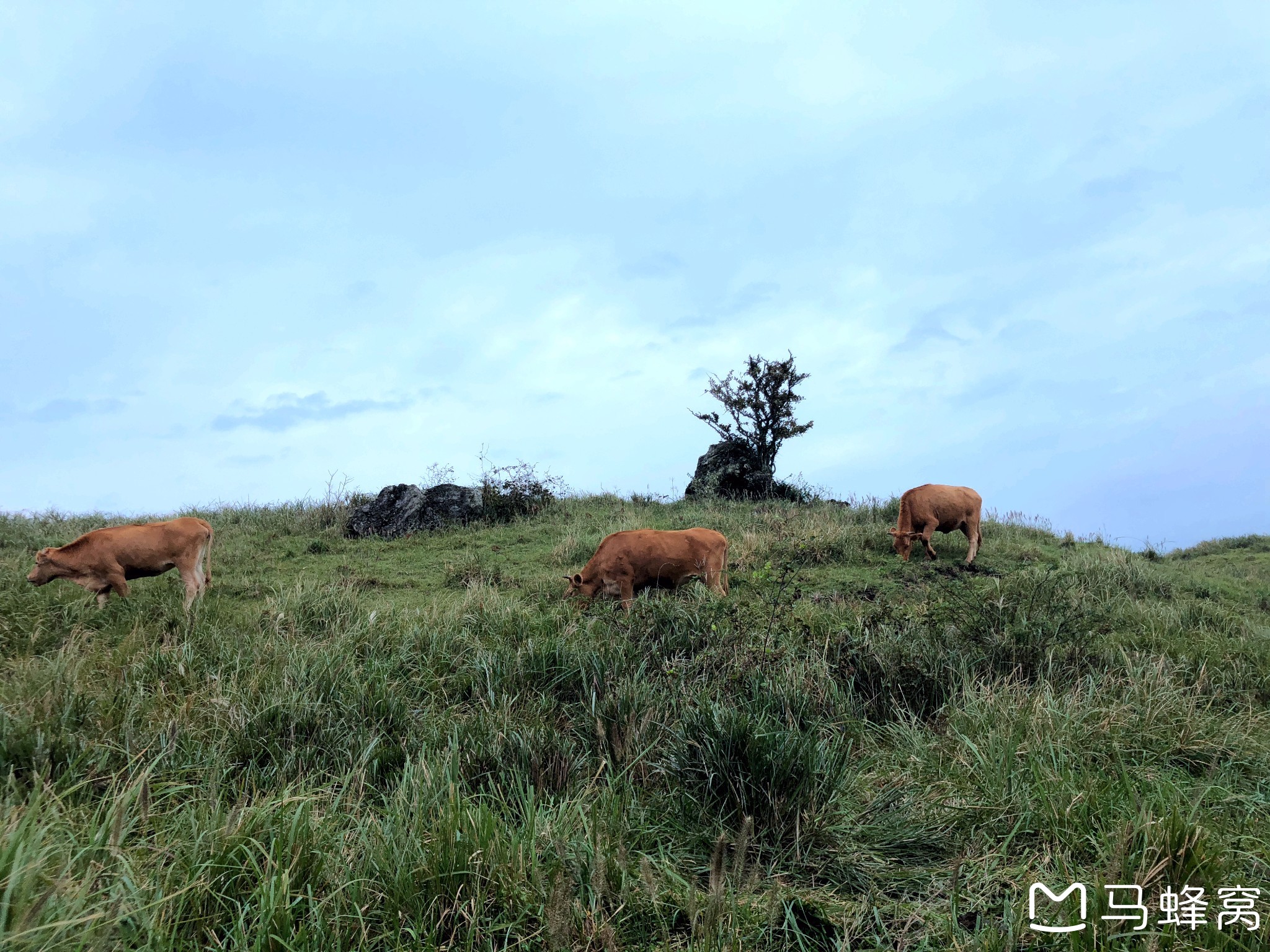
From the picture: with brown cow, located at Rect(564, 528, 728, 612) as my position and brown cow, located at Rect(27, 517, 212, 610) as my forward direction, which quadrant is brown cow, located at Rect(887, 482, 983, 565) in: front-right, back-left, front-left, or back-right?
back-right

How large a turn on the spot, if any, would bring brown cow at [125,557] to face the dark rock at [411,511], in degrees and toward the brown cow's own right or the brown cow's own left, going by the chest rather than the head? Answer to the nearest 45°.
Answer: approximately 135° to the brown cow's own right

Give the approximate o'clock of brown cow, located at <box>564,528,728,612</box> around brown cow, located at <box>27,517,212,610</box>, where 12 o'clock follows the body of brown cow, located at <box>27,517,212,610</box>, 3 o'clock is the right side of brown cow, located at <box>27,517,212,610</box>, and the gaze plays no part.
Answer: brown cow, located at <box>564,528,728,612</box> is roughly at 7 o'clock from brown cow, located at <box>27,517,212,610</box>.

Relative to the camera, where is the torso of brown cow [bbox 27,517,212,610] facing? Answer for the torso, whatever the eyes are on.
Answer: to the viewer's left

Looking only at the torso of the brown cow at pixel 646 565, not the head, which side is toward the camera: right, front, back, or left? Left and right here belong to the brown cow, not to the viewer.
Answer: left

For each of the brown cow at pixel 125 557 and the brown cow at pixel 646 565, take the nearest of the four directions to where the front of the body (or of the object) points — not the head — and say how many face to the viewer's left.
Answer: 2

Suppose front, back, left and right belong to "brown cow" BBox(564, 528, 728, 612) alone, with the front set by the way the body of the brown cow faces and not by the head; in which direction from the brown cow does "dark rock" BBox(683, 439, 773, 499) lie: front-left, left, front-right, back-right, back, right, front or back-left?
right

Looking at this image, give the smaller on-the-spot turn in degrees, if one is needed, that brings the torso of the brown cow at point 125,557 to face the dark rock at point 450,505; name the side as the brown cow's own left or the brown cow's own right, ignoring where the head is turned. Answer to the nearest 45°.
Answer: approximately 135° to the brown cow's own right

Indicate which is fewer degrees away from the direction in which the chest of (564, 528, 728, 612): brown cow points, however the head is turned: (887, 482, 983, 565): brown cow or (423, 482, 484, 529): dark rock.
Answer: the dark rock

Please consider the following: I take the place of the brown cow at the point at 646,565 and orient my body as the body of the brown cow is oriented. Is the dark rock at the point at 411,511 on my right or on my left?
on my right
